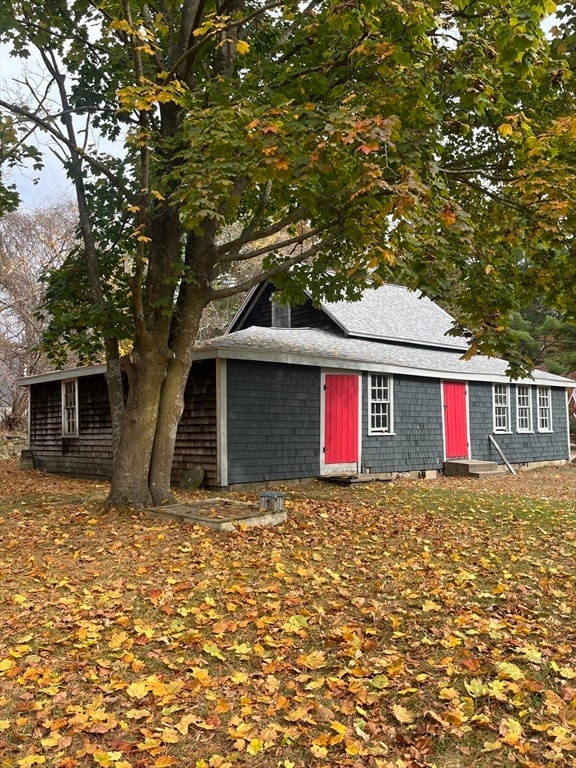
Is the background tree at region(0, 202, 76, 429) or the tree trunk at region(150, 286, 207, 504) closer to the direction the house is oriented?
the tree trunk

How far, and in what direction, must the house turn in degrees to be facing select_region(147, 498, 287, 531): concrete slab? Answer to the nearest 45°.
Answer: approximately 45° to its right

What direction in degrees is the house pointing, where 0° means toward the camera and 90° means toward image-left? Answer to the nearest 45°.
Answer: approximately 315°

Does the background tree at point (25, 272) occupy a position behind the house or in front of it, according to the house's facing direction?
behind
